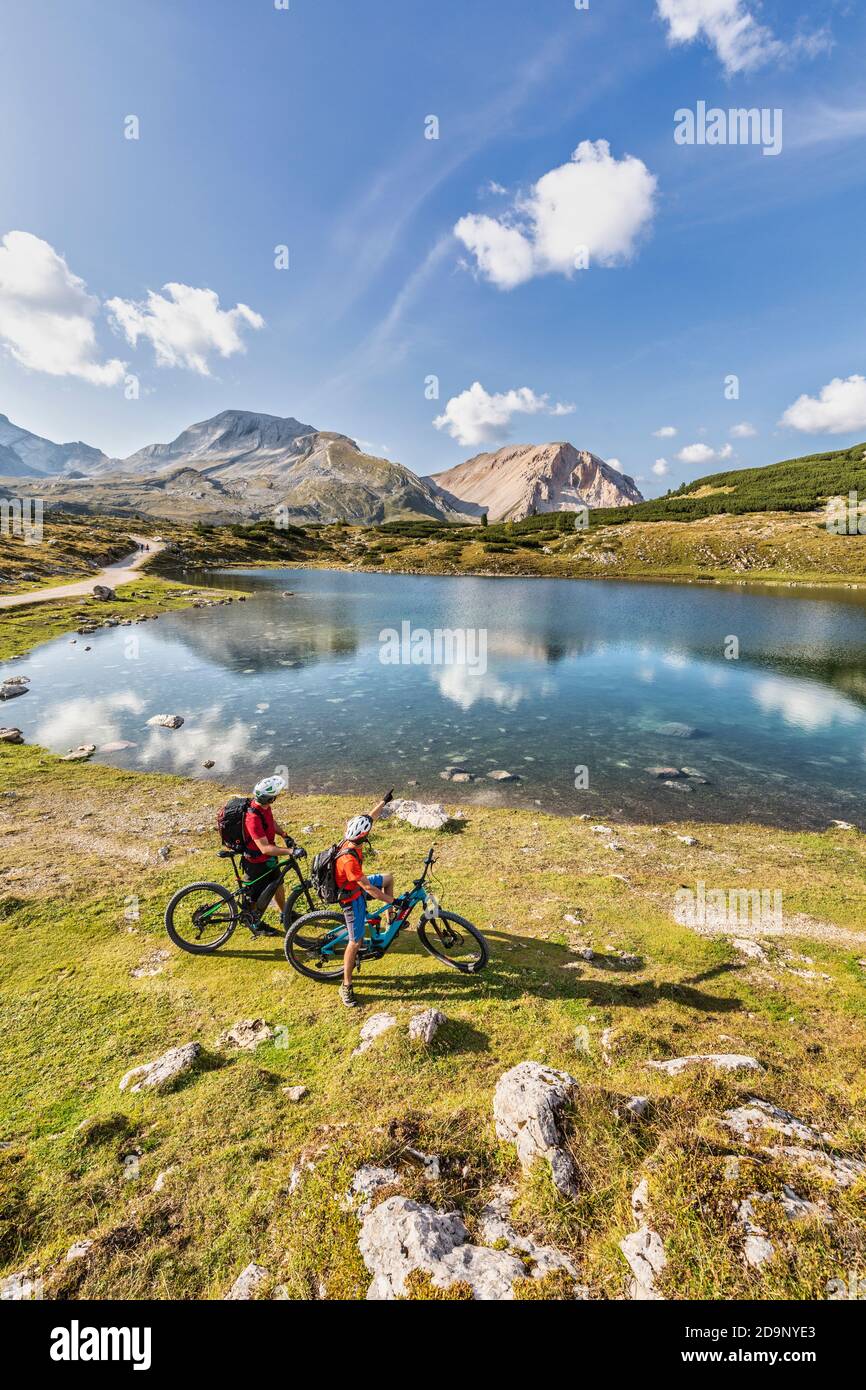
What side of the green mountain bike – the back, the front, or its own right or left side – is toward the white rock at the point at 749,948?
front

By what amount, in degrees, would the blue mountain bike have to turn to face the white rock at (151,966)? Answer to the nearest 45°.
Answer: approximately 180°

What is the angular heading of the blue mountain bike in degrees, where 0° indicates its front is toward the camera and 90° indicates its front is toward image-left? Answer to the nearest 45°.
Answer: approximately 270°

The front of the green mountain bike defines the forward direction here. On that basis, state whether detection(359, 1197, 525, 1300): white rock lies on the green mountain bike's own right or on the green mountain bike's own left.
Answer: on the green mountain bike's own right

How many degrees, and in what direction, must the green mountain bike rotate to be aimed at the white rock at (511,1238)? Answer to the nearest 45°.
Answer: approximately 90° to its right

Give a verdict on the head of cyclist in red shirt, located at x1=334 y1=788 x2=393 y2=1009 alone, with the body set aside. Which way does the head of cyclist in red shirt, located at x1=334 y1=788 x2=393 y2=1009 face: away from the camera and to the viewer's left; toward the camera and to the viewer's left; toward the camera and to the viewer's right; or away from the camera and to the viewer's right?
away from the camera and to the viewer's right

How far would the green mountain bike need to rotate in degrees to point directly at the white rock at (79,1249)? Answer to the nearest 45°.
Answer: approximately 90° to its right

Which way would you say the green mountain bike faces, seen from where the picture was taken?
facing to the right of the viewer

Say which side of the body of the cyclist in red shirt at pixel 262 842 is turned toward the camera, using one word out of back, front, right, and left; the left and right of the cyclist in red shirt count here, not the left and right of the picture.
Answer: right

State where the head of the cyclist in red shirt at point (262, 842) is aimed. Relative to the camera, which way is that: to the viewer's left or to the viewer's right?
to the viewer's right

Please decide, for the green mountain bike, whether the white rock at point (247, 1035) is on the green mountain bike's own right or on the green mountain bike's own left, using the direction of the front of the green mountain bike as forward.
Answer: on the green mountain bike's own right
